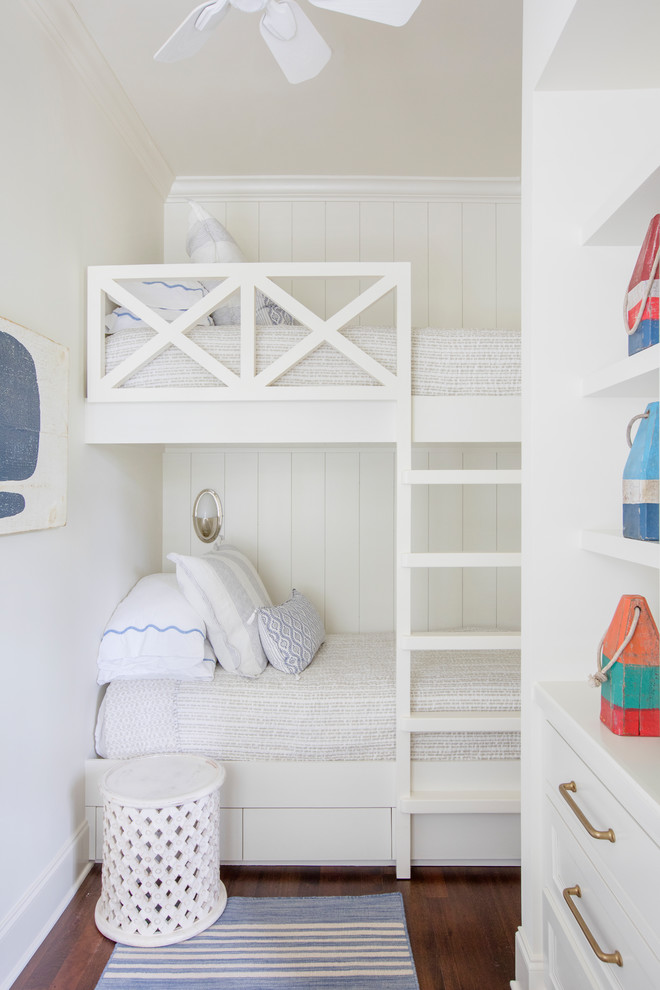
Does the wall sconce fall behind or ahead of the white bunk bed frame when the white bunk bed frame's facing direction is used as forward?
behind
